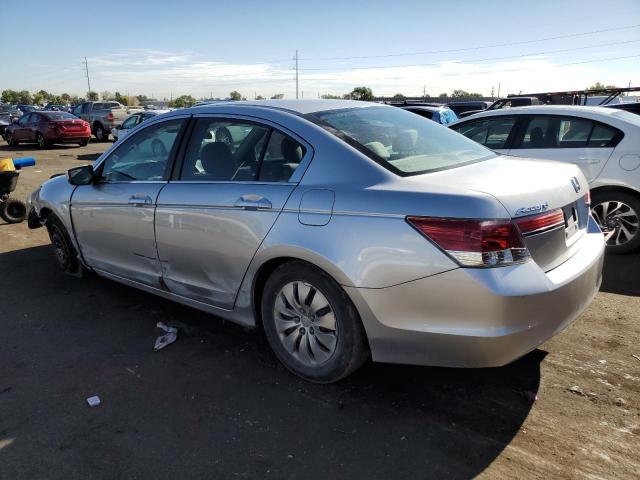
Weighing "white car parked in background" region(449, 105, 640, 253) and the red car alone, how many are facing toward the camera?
0

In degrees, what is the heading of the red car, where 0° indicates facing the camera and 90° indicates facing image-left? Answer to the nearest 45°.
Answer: approximately 135°

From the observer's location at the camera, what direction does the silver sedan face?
facing away from the viewer and to the left of the viewer

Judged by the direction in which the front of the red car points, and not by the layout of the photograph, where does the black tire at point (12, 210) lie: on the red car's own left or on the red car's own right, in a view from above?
on the red car's own left

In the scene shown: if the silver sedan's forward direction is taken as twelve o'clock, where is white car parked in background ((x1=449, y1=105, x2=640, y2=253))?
The white car parked in background is roughly at 3 o'clock from the silver sedan.

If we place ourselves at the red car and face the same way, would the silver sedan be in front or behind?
behind
